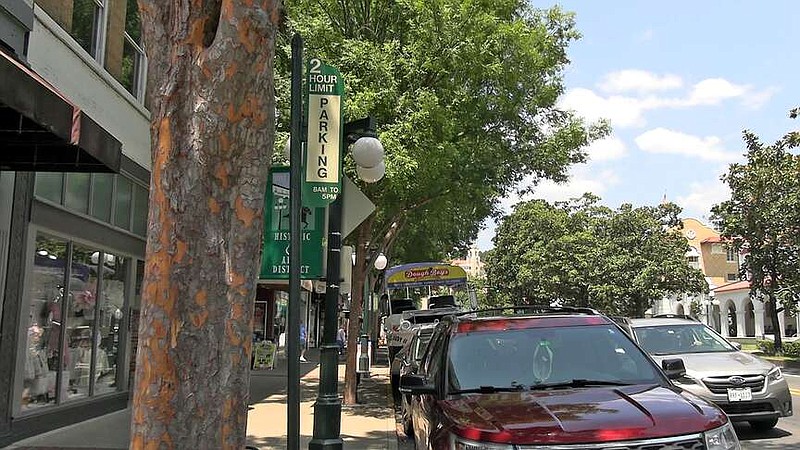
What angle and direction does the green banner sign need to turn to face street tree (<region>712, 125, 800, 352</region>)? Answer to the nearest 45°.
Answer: approximately 135° to its left

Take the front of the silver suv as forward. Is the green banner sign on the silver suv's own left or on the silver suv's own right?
on the silver suv's own right

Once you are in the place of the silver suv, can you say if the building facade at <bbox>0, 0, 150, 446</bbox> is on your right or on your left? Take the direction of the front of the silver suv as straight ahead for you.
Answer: on your right

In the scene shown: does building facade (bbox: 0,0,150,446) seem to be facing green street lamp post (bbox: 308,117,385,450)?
yes

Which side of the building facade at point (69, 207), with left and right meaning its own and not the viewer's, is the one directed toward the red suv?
front

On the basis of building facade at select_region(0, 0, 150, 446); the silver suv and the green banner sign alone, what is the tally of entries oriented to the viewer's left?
0

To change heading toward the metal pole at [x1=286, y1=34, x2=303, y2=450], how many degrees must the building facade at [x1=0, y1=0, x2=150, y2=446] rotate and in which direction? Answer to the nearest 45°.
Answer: approximately 45° to its right

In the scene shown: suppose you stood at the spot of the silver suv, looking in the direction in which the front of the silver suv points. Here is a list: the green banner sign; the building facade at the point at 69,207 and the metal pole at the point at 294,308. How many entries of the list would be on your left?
0

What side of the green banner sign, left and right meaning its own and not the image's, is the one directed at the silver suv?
left

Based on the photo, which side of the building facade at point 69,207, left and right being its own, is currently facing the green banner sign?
front

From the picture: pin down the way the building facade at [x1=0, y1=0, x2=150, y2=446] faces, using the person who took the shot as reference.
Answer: facing the viewer and to the right of the viewer

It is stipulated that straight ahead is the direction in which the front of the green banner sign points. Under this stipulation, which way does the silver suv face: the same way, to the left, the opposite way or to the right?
the same way

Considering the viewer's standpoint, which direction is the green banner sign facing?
facing the viewer

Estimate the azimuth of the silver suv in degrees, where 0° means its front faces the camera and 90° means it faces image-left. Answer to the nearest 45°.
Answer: approximately 315°

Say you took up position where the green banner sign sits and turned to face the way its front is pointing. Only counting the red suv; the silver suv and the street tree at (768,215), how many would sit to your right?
0

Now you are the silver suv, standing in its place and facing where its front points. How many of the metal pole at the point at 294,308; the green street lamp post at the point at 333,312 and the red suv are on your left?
0
